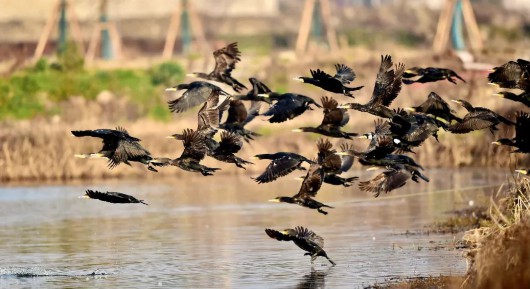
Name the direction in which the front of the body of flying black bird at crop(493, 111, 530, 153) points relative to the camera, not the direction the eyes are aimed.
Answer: to the viewer's left

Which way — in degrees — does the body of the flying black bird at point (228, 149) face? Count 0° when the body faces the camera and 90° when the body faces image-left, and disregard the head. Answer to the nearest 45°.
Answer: approximately 90°

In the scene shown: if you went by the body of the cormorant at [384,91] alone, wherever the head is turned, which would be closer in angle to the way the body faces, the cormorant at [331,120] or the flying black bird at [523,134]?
the cormorant

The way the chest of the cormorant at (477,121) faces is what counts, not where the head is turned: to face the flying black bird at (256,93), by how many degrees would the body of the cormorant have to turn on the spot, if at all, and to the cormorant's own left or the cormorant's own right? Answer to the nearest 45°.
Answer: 0° — it already faces it

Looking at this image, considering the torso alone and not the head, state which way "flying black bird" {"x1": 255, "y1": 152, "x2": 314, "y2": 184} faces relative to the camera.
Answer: to the viewer's left

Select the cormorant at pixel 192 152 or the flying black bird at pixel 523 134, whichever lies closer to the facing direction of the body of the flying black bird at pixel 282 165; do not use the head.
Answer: the cormorant

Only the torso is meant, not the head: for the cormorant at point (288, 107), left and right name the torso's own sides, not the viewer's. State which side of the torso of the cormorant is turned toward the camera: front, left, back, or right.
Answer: left
